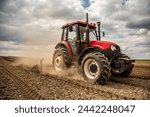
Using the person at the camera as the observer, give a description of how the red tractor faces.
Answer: facing the viewer and to the right of the viewer
